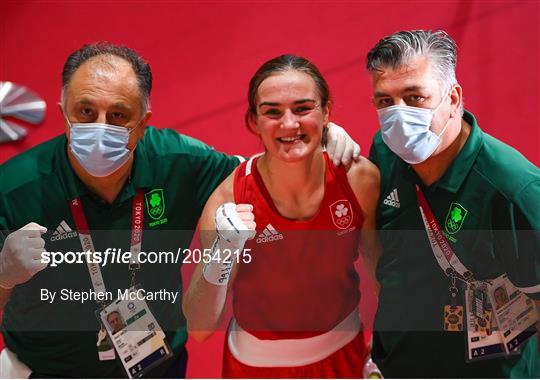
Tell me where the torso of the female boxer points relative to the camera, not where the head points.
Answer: toward the camera

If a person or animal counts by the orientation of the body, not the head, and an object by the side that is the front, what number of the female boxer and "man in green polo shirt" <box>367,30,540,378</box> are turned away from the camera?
0

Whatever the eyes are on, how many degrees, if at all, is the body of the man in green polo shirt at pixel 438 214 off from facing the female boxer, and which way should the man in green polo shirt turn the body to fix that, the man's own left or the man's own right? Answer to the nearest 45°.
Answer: approximately 45° to the man's own right

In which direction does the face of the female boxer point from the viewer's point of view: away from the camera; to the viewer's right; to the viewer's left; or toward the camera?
toward the camera

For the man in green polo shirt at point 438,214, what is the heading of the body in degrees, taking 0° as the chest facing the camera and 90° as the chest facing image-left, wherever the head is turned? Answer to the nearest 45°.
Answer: approximately 45°

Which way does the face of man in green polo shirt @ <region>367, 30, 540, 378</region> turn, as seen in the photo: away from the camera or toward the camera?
toward the camera

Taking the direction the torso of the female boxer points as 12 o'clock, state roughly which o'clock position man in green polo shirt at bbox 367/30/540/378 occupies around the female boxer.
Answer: The man in green polo shirt is roughly at 9 o'clock from the female boxer.
